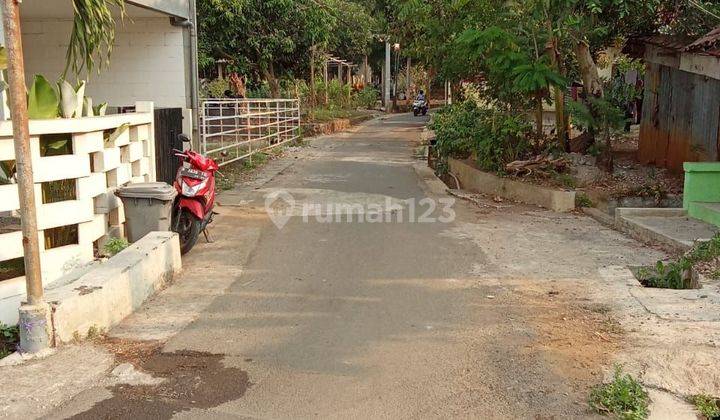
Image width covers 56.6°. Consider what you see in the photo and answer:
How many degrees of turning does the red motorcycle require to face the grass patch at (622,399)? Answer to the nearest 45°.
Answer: approximately 45° to its left

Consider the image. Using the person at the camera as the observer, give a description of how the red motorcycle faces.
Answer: facing the viewer

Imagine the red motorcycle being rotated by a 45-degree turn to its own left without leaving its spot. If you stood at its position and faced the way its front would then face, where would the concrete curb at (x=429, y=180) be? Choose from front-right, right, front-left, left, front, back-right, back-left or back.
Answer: left

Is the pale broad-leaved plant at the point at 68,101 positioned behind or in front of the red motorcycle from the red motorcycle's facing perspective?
in front

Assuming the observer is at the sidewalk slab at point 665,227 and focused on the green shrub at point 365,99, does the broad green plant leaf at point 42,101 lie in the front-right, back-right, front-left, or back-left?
back-left

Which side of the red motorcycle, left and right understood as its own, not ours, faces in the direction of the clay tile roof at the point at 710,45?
left

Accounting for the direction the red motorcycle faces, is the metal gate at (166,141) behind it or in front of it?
behind

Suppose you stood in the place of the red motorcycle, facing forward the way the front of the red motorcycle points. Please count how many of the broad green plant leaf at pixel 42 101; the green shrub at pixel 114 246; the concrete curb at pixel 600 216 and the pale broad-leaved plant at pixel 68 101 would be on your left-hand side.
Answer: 1

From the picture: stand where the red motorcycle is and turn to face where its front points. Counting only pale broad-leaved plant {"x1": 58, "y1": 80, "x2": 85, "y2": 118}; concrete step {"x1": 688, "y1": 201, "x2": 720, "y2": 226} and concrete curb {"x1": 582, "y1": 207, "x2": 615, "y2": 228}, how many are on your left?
2

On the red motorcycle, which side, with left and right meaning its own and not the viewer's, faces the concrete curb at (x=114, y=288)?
front

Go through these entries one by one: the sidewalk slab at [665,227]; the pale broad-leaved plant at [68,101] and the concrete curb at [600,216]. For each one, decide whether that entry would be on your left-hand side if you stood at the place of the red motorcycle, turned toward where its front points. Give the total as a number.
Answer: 2

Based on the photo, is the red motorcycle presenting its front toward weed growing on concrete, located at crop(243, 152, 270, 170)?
no

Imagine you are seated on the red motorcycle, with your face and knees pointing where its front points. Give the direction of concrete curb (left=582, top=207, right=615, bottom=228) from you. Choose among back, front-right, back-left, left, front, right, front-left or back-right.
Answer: left

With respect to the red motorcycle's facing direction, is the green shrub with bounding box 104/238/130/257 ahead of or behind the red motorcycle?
ahead

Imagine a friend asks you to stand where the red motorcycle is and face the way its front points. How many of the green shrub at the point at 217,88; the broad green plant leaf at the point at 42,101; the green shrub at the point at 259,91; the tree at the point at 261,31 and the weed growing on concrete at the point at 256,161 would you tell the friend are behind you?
4

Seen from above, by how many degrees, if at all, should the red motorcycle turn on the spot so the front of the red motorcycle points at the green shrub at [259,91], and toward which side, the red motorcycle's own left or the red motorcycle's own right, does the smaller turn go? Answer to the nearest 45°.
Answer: approximately 180°

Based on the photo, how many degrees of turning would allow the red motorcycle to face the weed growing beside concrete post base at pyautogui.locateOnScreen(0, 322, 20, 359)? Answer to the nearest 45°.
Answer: approximately 45° to its right

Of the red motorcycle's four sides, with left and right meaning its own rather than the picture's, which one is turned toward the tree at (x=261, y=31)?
back

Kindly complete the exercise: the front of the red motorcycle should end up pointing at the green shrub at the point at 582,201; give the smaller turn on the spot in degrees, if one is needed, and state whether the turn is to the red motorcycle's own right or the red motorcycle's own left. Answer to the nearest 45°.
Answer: approximately 90° to the red motorcycle's own left

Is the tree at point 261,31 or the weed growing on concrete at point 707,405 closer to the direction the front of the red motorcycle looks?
the weed growing on concrete

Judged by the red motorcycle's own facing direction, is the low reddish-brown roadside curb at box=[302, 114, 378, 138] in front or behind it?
behind

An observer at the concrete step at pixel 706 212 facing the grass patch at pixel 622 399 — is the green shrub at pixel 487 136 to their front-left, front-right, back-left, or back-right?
back-right

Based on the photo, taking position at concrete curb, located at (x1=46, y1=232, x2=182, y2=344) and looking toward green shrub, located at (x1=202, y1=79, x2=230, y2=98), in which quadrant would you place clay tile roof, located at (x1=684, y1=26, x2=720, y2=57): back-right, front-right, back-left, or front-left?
front-right

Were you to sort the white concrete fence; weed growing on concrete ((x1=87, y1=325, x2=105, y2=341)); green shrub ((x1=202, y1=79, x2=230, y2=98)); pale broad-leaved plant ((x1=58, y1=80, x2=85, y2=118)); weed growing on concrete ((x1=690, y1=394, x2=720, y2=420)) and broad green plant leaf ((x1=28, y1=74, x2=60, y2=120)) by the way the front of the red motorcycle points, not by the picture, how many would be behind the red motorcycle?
1

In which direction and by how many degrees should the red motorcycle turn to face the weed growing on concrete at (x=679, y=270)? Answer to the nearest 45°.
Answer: approximately 45° to its left
